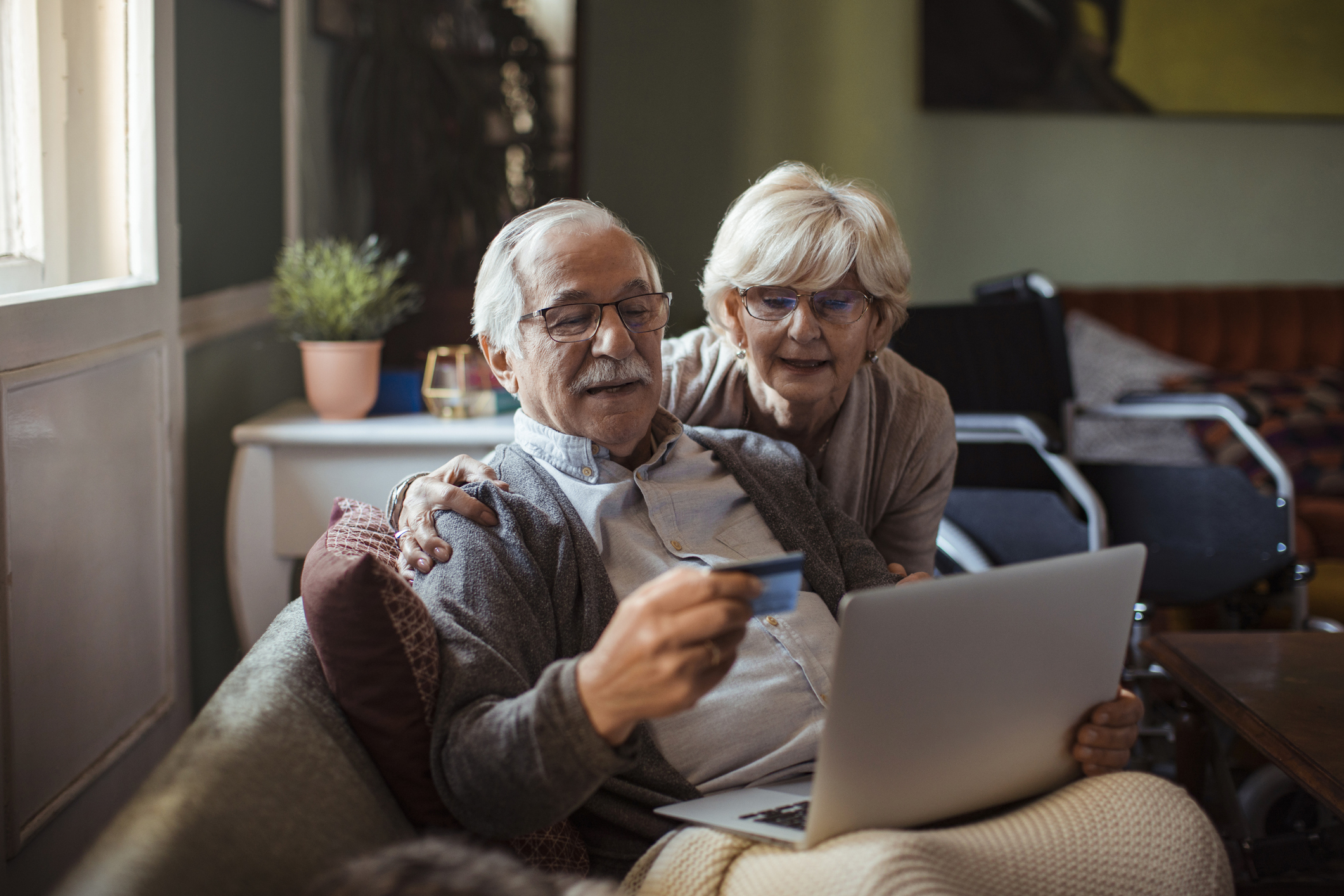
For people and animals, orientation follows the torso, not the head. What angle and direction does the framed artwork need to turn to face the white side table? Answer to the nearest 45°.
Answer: approximately 45° to its right

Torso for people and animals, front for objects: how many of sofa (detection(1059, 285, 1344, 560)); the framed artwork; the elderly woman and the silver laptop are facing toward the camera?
3

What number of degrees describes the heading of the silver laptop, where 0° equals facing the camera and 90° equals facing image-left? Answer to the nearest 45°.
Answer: approximately 135°

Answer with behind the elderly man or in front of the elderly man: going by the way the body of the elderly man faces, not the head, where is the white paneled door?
behind

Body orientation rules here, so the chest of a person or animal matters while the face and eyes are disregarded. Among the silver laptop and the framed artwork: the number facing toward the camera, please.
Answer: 1

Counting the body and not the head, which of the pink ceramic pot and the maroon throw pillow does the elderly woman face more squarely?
the maroon throw pillow
